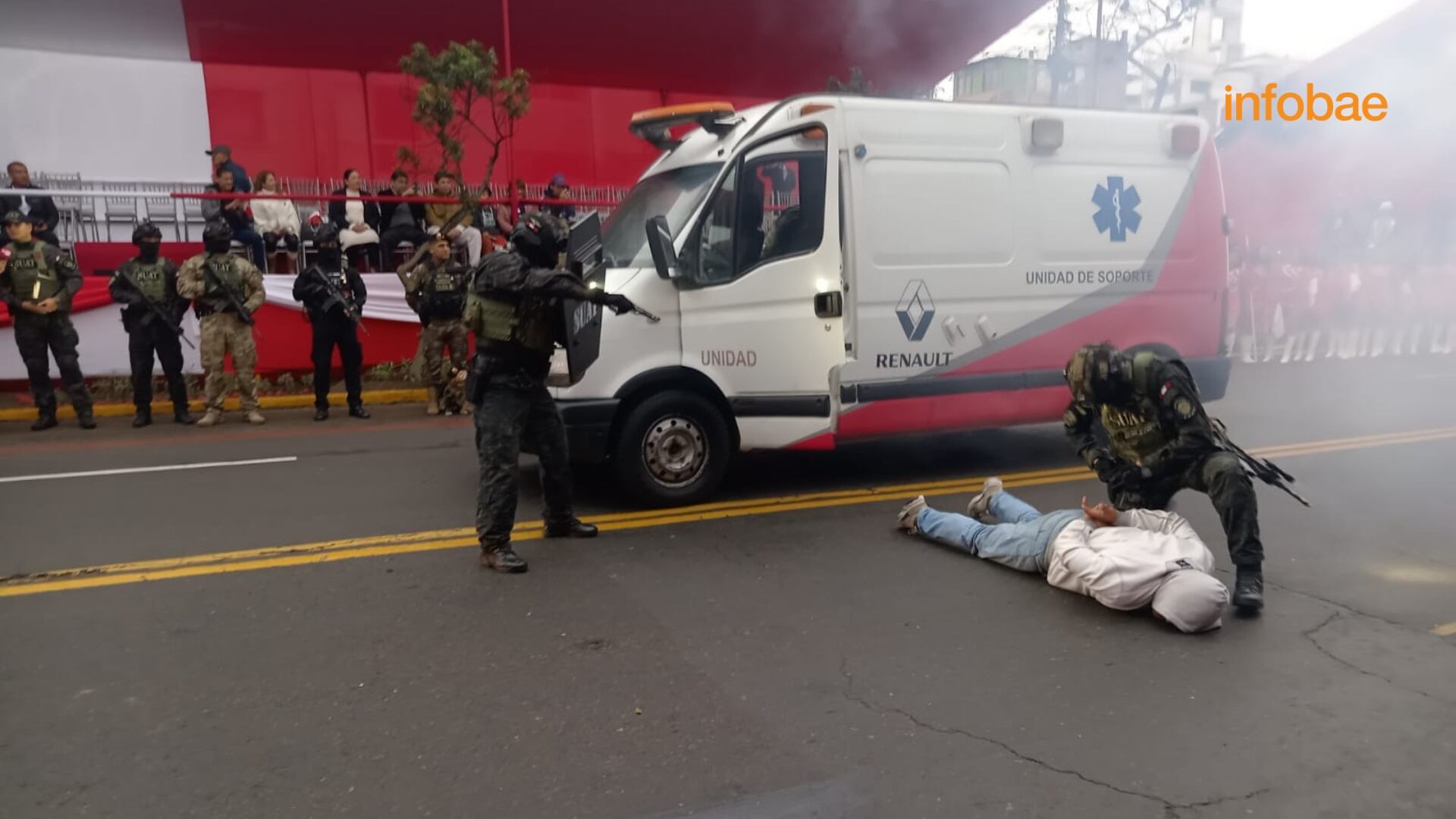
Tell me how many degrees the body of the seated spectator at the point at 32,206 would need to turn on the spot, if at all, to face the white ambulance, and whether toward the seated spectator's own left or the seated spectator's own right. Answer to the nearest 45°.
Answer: approximately 45° to the seated spectator's own left

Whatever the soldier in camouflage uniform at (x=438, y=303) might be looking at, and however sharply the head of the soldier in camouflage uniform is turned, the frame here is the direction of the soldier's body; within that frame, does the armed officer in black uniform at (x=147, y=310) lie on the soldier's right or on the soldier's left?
on the soldier's right

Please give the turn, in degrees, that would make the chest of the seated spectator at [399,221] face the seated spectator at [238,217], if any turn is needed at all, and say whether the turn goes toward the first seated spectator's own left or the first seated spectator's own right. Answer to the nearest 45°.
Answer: approximately 90° to the first seated spectator's own right

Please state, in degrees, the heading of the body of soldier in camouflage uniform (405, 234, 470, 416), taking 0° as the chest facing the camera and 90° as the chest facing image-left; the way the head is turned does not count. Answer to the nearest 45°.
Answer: approximately 0°

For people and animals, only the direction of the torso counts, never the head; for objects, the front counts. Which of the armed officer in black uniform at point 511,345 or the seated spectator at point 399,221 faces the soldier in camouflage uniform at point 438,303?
the seated spectator

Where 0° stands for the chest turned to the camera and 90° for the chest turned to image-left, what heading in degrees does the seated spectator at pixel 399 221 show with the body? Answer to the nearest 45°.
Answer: approximately 0°

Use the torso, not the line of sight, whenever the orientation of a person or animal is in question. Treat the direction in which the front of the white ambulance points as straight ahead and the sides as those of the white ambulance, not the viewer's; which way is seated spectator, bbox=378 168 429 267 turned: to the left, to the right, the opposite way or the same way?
to the left

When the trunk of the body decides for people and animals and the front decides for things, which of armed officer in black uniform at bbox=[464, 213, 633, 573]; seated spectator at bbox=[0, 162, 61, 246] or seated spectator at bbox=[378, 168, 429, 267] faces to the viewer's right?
the armed officer in black uniform

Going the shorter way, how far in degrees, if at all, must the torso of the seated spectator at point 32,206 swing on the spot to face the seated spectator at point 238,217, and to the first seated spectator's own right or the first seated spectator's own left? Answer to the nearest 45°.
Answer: approximately 45° to the first seated spectator's own left

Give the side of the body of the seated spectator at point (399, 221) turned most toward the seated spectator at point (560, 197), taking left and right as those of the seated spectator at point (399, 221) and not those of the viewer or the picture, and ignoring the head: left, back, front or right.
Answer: left
